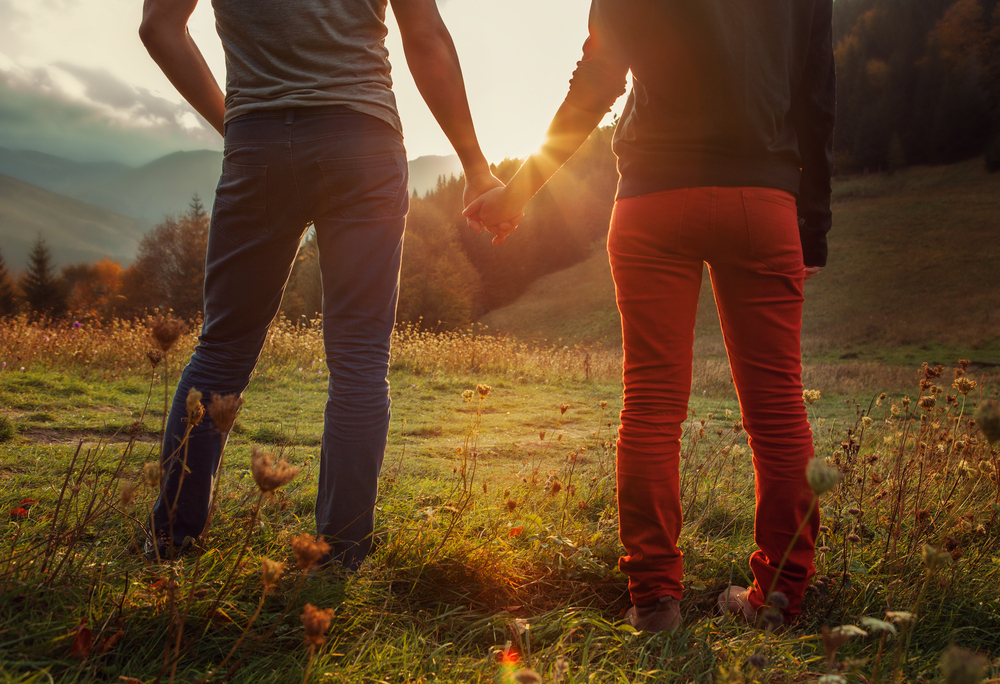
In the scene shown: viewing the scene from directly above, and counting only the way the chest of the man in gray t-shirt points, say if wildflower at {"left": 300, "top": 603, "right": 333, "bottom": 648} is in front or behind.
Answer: behind

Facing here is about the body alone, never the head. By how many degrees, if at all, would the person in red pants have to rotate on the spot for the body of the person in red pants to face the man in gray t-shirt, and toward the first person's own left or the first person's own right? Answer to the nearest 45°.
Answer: approximately 90° to the first person's own left

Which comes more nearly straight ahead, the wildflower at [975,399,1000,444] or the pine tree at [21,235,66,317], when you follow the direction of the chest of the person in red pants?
the pine tree

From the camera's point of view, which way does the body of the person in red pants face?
away from the camera

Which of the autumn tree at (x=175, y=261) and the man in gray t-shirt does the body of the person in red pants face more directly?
the autumn tree

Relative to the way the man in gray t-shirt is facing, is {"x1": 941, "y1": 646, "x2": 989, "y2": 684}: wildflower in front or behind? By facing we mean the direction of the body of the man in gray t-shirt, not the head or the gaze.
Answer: behind

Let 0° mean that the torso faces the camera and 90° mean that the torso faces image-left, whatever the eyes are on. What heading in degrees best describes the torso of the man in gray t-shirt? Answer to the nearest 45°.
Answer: approximately 180°

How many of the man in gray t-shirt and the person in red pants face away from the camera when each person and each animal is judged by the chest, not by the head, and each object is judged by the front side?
2
